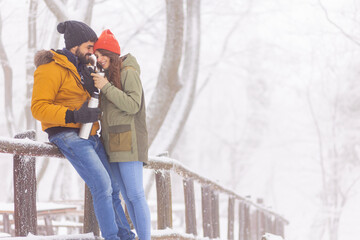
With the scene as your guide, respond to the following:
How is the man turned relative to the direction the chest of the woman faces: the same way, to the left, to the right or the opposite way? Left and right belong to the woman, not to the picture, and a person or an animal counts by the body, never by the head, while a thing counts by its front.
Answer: the opposite way

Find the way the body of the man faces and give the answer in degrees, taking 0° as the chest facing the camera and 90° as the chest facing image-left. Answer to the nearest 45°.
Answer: approximately 270°

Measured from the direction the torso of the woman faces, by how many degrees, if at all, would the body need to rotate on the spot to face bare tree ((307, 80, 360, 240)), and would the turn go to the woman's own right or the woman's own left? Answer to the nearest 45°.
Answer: approximately 135° to the woman's own right

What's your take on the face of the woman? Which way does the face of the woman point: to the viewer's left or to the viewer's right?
to the viewer's left

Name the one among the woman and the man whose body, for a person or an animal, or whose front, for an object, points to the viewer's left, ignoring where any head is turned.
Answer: the woman

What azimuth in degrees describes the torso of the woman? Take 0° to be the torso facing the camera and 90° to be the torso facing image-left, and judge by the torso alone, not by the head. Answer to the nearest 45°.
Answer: approximately 90°

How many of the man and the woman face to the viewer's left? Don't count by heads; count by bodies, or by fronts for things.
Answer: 1
